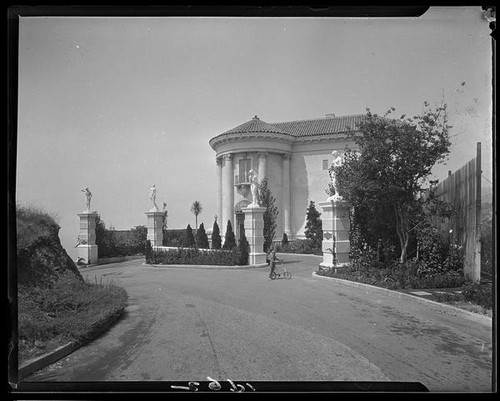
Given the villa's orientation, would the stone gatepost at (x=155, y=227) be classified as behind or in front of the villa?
in front

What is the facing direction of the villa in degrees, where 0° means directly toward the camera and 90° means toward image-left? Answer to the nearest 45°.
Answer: approximately 45°

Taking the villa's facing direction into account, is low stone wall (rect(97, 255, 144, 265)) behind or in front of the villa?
in front

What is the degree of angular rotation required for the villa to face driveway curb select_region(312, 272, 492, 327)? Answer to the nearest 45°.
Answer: approximately 45° to its left

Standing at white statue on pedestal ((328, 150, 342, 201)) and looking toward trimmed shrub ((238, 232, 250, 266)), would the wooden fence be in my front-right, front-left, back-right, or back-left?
back-left

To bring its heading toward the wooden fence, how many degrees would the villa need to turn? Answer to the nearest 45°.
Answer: approximately 45° to its left

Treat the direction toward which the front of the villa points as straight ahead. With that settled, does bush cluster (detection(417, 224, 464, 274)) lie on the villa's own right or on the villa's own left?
on the villa's own left
